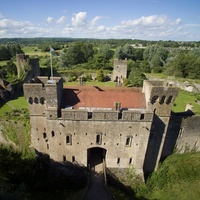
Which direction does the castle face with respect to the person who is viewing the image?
facing the viewer
